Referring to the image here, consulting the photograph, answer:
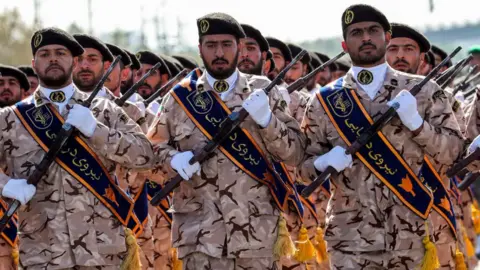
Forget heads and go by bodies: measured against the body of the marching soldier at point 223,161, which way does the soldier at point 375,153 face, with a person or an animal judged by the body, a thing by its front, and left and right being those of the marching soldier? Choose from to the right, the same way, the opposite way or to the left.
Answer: the same way

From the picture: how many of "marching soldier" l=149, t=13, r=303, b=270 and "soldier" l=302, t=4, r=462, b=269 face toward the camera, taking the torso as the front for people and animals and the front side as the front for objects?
2

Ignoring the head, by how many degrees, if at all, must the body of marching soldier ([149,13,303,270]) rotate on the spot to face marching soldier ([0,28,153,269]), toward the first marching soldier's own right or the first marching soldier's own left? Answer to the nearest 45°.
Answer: approximately 90° to the first marching soldier's own right

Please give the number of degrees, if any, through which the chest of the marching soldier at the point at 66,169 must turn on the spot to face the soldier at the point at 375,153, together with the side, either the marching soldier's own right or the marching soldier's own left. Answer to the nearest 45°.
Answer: approximately 90° to the marching soldier's own left

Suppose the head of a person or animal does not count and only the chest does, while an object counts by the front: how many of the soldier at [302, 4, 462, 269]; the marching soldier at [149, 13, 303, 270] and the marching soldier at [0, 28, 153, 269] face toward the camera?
3

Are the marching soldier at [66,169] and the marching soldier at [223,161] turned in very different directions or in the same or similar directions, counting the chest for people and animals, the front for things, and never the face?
same or similar directions

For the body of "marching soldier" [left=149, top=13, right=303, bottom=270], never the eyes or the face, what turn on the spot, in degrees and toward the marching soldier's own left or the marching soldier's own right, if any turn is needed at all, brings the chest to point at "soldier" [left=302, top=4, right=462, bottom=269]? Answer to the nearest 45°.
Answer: approximately 90° to the marching soldier's own left

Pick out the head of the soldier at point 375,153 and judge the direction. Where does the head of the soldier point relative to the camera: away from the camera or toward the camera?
toward the camera

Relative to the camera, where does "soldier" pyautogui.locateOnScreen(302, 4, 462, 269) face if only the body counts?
toward the camera

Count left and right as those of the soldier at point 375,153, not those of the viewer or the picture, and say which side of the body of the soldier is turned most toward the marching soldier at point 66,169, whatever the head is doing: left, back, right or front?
right

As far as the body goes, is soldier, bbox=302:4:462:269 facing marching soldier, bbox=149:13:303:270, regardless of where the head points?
no

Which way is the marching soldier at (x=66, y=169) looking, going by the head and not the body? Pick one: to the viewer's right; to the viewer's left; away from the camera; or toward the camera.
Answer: toward the camera

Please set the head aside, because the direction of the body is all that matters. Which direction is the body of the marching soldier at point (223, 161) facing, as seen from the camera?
toward the camera

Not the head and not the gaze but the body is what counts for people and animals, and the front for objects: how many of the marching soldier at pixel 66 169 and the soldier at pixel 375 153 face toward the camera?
2
